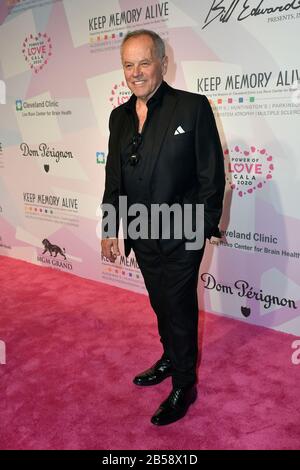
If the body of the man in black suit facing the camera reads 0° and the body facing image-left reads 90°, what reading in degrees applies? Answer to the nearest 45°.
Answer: approximately 45°
